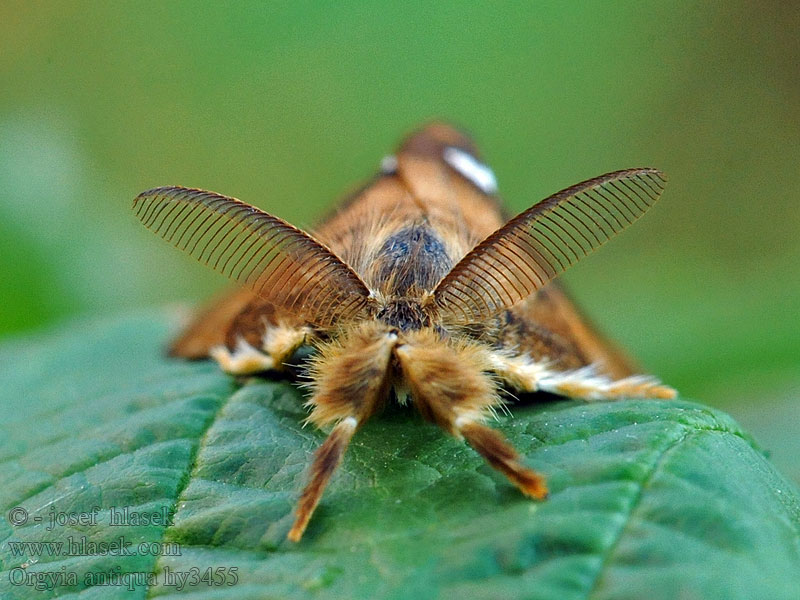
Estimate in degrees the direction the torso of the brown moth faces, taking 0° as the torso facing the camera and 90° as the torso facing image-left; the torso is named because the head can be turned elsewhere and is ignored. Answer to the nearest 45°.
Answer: approximately 0°
